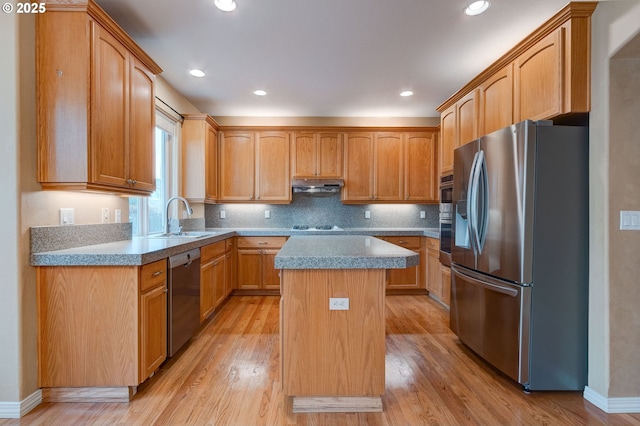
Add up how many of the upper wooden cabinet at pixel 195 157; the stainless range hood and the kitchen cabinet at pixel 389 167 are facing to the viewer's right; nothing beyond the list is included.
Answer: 1

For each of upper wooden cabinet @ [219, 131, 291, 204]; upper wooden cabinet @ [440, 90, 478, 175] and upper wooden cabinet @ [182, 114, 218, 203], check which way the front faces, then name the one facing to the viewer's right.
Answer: upper wooden cabinet @ [182, 114, 218, 203]

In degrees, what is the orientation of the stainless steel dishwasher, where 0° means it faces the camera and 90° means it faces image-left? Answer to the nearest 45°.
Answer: approximately 315°

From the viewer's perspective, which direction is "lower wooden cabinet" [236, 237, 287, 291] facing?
toward the camera

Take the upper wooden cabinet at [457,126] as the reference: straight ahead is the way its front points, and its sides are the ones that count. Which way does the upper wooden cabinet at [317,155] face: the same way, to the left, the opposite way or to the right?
to the left

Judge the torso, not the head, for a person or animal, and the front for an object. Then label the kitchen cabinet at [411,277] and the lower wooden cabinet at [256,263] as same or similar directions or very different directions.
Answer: same or similar directions

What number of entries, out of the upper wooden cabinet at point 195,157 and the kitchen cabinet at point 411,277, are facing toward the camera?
1

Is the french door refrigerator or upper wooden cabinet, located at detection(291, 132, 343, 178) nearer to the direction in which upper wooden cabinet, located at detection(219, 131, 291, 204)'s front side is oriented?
the french door refrigerator

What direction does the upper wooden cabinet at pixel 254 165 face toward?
toward the camera

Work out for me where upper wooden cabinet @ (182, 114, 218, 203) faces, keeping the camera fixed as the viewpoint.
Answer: facing to the right of the viewer

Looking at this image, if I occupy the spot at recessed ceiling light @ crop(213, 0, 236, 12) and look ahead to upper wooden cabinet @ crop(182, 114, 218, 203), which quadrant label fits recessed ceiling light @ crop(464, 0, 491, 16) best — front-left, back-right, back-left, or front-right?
back-right

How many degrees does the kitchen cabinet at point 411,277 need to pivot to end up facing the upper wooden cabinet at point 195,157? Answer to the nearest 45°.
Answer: approximately 90° to its right

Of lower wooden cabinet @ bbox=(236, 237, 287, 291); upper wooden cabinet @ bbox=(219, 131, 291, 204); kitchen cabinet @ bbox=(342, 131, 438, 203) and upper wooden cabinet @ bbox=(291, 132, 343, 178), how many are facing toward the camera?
4

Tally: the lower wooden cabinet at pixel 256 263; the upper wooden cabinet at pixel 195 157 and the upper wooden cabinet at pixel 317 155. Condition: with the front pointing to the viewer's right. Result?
1

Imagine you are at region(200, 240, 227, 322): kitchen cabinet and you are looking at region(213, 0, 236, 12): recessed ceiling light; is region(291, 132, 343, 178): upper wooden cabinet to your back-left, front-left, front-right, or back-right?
back-left

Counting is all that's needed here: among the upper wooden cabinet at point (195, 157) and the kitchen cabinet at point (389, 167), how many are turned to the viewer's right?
1

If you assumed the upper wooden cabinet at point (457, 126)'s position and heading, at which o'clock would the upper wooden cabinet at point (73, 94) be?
the upper wooden cabinet at point (73, 94) is roughly at 12 o'clock from the upper wooden cabinet at point (457, 126).

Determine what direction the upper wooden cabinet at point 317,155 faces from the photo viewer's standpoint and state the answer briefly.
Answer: facing the viewer
